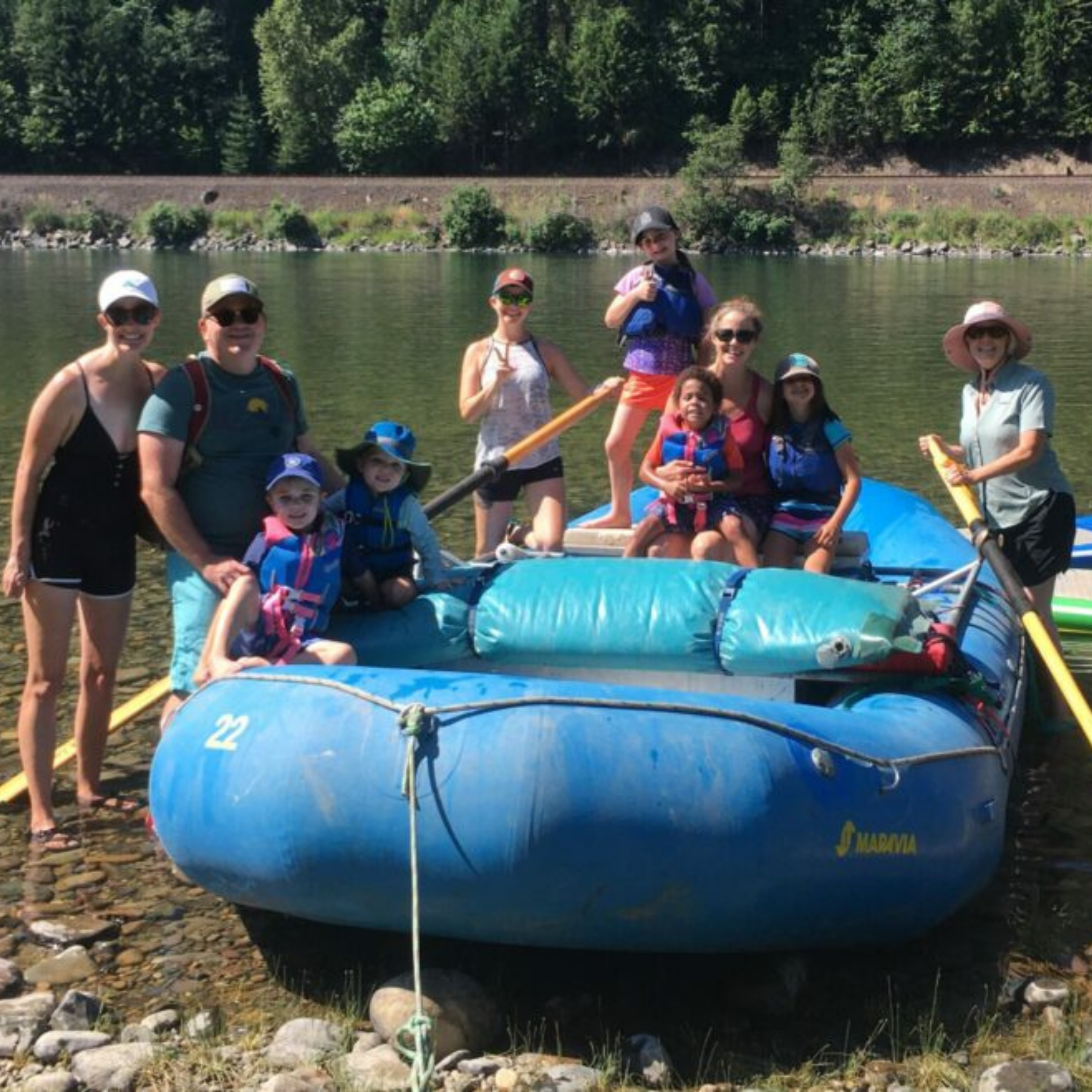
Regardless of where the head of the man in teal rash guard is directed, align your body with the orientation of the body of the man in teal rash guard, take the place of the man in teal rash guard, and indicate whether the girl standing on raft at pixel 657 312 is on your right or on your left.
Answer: on your left

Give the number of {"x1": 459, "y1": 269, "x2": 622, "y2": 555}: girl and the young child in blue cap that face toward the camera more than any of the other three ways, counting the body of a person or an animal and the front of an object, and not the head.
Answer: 2

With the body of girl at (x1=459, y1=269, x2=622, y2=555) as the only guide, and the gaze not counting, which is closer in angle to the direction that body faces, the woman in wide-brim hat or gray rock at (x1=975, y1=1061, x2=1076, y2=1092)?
the gray rock

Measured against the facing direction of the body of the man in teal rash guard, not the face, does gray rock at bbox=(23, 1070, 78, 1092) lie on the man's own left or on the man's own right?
on the man's own right

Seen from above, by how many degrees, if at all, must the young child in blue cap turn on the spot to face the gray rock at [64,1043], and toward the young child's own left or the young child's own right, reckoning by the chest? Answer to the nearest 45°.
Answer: approximately 45° to the young child's own right

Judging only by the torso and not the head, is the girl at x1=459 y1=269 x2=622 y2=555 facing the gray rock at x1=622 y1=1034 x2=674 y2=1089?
yes

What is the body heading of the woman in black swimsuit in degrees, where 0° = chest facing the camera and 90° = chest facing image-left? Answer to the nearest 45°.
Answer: approximately 315°

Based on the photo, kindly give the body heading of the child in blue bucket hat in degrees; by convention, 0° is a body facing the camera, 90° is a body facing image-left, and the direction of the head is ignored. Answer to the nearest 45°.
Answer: approximately 0°

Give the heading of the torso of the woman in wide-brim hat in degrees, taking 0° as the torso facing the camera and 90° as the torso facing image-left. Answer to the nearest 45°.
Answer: approximately 45°
